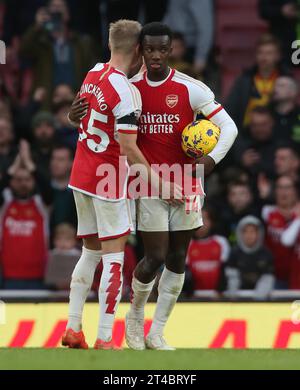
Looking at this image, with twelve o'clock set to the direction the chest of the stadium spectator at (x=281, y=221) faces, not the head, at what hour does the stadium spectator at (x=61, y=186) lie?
the stadium spectator at (x=61, y=186) is roughly at 3 o'clock from the stadium spectator at (x=281, y=221).

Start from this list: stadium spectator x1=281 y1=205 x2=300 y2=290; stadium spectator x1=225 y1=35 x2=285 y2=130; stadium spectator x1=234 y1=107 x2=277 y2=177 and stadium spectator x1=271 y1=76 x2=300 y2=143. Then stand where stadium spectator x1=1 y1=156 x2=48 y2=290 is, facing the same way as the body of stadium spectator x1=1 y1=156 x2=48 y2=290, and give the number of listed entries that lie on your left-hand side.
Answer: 4

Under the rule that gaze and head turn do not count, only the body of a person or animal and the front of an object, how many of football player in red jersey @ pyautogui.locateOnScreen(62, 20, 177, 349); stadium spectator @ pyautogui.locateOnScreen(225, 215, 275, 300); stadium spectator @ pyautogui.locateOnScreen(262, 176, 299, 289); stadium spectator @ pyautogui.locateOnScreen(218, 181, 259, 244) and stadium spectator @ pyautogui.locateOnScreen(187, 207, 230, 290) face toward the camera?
4

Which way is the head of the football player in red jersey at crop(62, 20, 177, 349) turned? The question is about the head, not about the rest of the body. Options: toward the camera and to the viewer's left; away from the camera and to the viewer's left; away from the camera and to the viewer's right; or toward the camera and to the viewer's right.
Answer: away from the camera and to the viewer's right

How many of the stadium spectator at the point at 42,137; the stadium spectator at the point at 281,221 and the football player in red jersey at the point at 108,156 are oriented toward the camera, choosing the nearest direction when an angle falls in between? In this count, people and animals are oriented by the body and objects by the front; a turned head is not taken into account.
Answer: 2

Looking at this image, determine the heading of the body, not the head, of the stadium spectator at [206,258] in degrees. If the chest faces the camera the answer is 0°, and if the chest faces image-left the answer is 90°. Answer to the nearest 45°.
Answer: approximately 0°

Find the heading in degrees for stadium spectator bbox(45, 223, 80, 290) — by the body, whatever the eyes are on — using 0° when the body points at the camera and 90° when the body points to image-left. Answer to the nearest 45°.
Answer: approximately 0°

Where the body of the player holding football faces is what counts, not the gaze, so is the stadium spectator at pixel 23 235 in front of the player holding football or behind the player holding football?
behind

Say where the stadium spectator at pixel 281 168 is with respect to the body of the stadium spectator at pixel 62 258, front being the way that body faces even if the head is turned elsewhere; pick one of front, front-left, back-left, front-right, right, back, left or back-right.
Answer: left

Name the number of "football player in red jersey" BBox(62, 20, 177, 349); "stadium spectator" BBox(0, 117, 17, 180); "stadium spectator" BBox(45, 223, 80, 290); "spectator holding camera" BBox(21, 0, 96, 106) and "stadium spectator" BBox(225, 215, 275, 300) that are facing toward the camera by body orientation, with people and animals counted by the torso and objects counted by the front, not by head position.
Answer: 4
